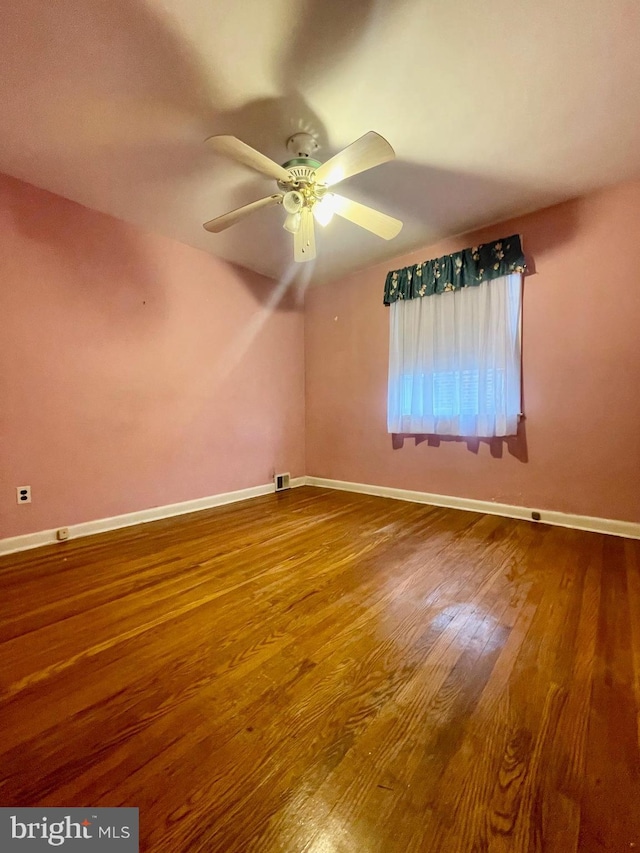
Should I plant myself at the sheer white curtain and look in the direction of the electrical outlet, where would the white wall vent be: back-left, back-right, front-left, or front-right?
front-right

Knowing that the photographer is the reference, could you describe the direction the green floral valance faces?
facing the viewer and to the left of the viewer

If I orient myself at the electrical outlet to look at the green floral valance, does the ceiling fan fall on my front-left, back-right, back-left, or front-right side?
front-right

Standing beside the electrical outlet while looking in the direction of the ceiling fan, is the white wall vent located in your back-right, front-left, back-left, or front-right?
front-left

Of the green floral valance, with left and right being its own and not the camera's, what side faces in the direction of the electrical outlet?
front
